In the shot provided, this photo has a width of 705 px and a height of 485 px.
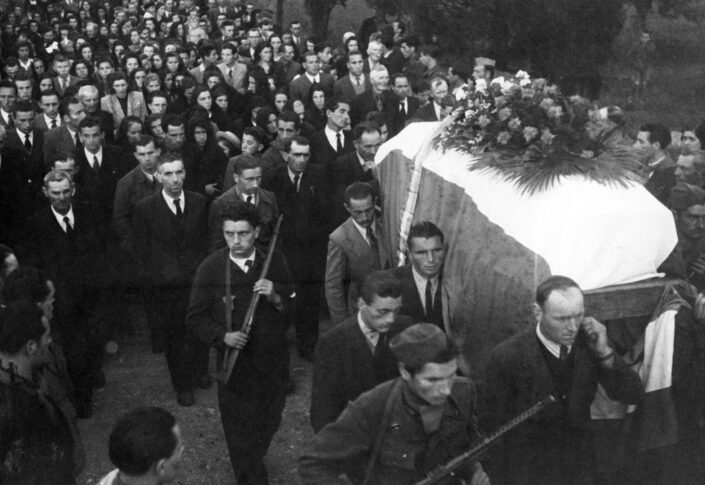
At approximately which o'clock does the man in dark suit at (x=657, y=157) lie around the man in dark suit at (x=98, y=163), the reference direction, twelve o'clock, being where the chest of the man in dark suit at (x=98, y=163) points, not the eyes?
the man in dark suit at (x=657, y=157) is roughly at 10 o'clock from the man in dark suit at (x=98, y=163).

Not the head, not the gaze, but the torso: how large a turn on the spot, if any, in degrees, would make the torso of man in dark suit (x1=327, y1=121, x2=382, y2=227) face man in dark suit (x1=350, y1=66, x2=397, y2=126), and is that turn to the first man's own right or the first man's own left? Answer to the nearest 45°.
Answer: approximately 135° to the first man's own left

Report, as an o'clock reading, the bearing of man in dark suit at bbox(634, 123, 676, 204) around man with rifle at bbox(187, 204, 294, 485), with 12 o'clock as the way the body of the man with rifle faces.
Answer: The man in dark suit is roughly at 8 o'clock from the man with rifle.

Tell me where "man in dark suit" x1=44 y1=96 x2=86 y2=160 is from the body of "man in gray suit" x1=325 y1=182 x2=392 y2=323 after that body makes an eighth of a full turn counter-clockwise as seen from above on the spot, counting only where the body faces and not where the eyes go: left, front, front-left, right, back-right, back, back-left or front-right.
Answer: back-left

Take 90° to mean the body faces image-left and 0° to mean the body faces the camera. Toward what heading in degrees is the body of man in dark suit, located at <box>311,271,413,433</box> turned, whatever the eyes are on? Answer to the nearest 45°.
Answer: approximately 315°

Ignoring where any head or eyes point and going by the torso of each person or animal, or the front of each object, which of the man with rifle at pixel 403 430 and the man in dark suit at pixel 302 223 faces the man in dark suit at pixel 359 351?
the man in dark suit at pixel 302 223

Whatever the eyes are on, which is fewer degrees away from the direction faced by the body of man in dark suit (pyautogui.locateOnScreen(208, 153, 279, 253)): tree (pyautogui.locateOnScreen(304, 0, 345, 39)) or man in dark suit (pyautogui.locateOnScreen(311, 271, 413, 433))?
the man in dark suit
